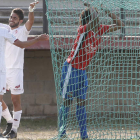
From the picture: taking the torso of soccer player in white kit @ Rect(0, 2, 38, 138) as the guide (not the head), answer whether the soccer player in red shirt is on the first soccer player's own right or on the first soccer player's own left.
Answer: on the first soccer player's own left
